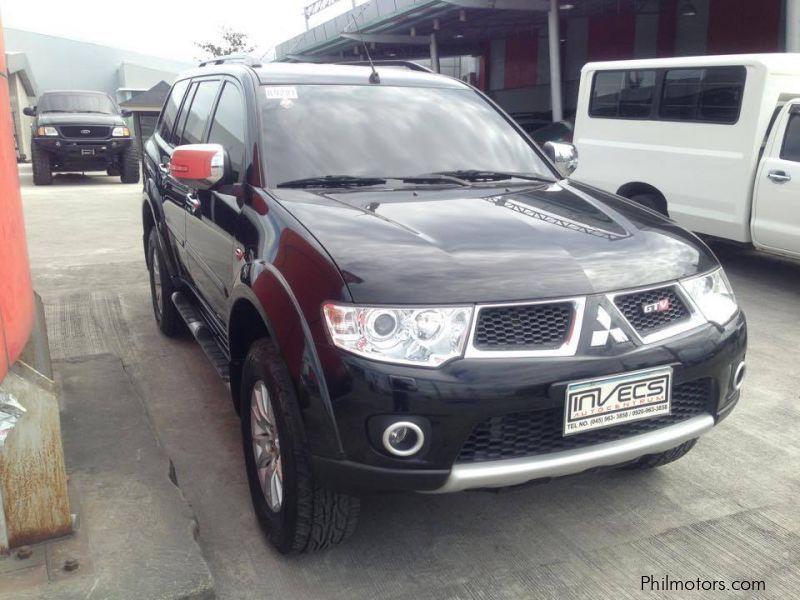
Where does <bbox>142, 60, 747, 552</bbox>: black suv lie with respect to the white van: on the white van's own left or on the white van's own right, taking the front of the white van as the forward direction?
on the white van's own right

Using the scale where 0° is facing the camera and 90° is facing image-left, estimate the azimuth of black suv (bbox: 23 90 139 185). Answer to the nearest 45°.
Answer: approximately 0°

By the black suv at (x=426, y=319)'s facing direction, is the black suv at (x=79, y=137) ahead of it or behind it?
behind

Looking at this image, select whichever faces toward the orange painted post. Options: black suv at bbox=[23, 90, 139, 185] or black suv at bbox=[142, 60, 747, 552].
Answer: black suv at bbox=[23, 90, 139, 185]

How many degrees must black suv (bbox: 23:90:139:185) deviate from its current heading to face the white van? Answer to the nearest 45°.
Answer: approximately 45° to its left
